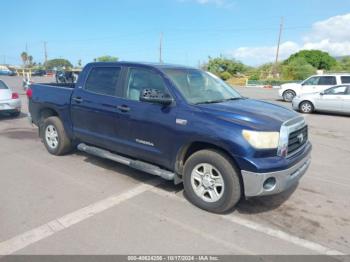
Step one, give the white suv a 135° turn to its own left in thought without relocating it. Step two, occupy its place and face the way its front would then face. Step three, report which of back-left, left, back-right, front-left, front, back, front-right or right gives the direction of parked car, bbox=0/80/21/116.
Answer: right

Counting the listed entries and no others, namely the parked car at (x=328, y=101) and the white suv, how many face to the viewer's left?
2

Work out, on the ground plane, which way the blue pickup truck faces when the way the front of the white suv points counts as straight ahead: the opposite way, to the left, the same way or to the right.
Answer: the opposite way

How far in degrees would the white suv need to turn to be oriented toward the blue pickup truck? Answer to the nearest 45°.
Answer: approximately 90° to its left

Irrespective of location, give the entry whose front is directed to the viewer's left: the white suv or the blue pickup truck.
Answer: the white suv

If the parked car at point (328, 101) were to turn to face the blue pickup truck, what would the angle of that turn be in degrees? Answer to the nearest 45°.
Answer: approximately 90° to its left

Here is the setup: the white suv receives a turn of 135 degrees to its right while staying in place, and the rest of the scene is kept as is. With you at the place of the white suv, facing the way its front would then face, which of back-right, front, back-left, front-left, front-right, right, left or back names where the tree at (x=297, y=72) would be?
front-left

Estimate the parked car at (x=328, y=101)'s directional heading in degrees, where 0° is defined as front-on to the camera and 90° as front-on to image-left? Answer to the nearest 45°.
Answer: approximately 90°

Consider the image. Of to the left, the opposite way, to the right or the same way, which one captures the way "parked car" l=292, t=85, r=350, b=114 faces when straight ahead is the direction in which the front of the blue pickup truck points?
the opposite way

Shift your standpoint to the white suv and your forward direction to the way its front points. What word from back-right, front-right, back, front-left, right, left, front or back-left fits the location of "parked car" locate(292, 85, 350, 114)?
left

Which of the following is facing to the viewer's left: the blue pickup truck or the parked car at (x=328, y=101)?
the parked car

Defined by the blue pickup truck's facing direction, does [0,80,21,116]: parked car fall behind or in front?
behind

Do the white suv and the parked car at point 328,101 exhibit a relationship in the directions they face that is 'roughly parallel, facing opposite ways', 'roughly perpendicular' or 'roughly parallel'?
roughly parallel

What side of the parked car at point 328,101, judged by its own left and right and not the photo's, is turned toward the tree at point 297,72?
right

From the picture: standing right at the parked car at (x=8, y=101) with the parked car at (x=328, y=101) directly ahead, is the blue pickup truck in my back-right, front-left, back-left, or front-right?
front-right

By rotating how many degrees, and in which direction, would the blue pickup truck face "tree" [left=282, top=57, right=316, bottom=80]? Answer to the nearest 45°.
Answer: approximately 90° to its left

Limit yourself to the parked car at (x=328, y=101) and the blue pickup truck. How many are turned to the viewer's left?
1

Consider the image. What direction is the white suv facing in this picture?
to the viewer's left

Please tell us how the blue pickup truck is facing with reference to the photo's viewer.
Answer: facing the viewer and to the right of the viewer
